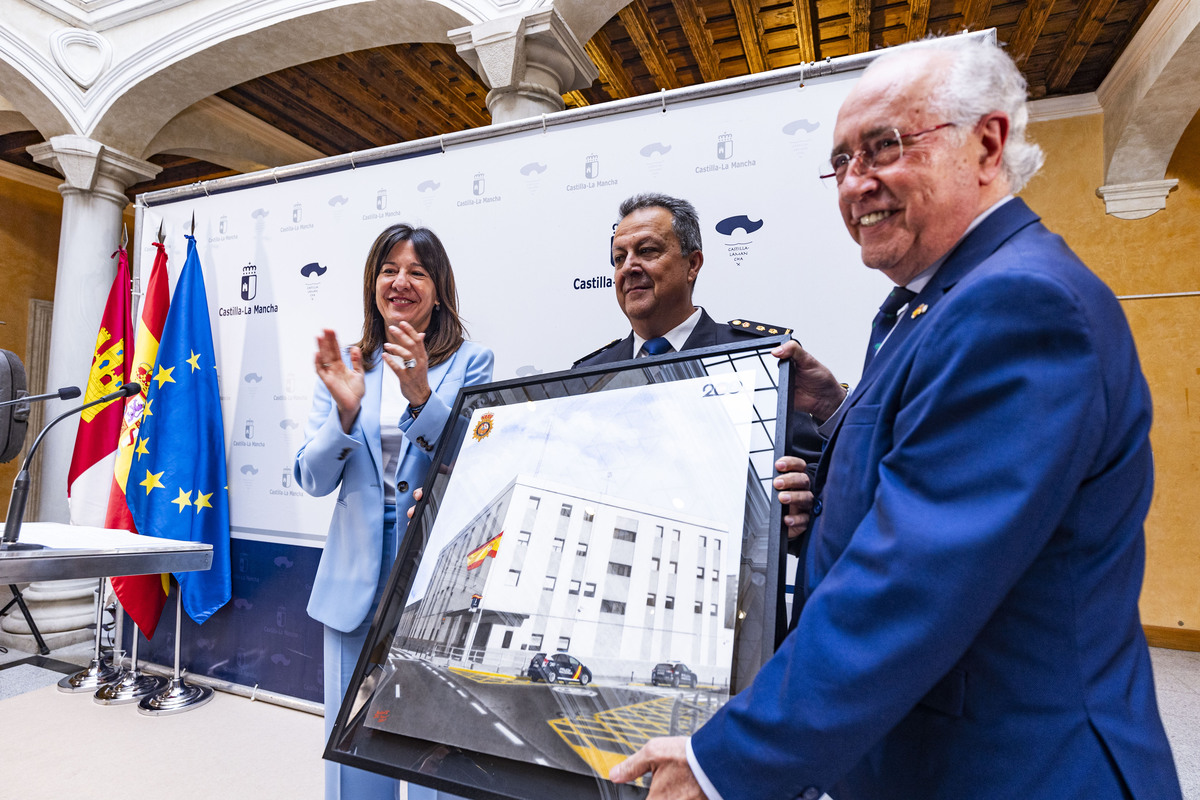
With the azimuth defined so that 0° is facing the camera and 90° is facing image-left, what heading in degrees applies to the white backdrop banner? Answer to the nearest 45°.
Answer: approximately 45°

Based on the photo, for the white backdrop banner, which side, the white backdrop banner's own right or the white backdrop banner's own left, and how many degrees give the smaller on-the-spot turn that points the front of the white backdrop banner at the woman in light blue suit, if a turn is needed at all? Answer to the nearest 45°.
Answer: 0° — it already faces them

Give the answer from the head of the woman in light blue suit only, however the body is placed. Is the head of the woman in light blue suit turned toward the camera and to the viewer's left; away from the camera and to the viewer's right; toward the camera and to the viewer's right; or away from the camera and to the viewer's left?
toward the camera and to the viewer's right

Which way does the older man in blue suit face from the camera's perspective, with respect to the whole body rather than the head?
to the viewer's left

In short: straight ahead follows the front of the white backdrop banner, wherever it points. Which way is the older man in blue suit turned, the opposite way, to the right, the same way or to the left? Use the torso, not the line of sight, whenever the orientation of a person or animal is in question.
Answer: to the right

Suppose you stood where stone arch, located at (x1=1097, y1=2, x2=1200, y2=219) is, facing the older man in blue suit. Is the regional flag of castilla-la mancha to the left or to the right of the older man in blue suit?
right

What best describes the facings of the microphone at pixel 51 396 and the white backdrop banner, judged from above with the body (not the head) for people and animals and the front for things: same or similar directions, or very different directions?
very different directions

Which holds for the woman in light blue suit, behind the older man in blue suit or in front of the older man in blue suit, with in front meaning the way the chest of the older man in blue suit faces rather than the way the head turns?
in front

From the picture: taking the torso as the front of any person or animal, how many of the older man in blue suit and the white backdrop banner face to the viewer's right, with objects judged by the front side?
0

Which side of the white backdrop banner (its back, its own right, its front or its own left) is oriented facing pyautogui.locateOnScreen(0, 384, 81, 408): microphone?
front
